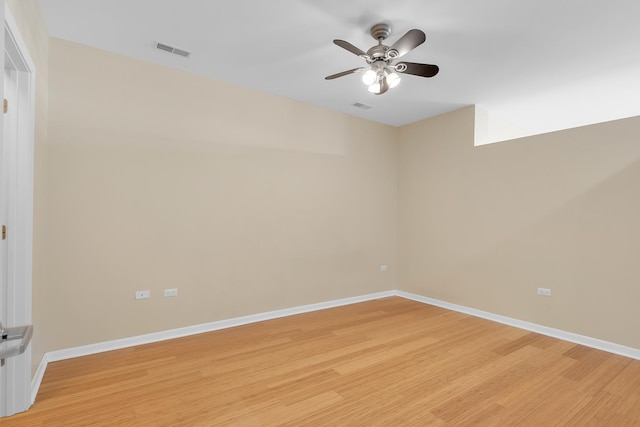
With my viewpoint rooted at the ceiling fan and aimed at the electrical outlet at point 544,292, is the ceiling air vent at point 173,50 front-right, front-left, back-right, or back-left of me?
back-left

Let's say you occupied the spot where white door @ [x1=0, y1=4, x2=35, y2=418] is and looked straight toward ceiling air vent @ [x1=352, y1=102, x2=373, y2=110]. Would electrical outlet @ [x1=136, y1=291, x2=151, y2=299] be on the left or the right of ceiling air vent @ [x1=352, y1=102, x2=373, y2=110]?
left

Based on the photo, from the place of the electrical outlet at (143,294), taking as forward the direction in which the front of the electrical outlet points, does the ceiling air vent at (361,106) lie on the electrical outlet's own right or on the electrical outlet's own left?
on the electrical outlet's own left

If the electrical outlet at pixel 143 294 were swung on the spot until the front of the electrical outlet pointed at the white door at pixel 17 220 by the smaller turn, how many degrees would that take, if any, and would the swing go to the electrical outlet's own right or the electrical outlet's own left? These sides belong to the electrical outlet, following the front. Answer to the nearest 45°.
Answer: approximately 45° to the electrical outlet's own right

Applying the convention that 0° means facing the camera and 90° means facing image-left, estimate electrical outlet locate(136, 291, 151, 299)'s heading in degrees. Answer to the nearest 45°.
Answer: approximately 0°

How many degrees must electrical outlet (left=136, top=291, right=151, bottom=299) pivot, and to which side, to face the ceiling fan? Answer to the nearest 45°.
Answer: approximately 45° to its left

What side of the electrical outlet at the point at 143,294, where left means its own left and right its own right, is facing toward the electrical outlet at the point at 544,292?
left
